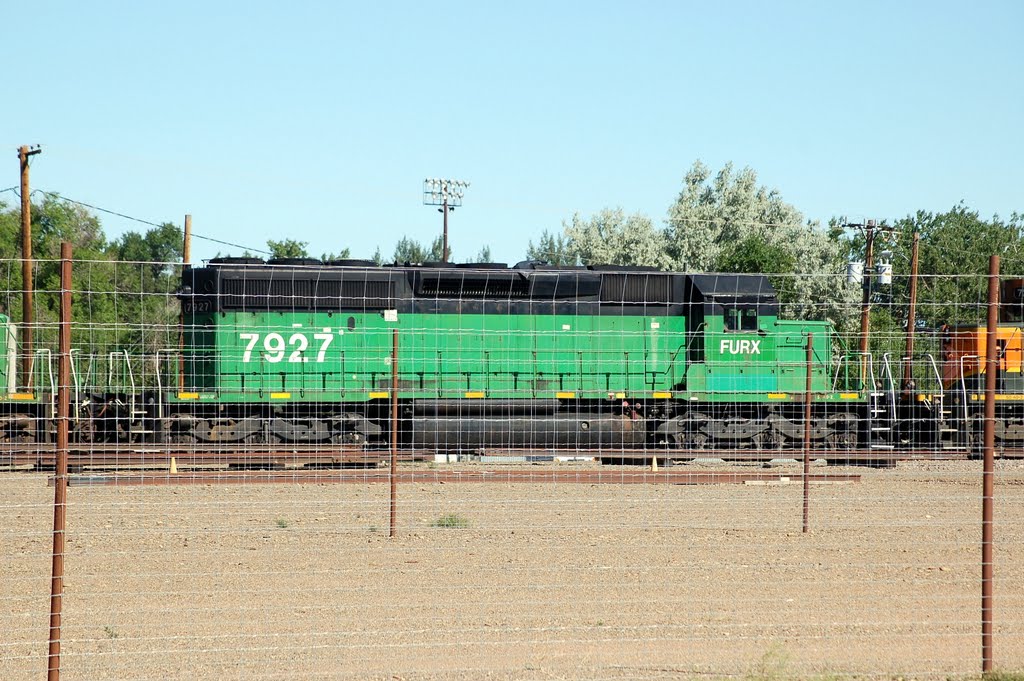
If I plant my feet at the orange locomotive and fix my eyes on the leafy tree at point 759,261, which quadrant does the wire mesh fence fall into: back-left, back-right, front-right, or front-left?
back-left

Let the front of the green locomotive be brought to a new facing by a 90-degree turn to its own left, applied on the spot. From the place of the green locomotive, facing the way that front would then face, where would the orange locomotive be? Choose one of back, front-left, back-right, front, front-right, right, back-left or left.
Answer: right

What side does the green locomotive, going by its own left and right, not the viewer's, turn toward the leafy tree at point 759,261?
left

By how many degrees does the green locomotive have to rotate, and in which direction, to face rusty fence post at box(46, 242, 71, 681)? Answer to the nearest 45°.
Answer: approximately 90° to its right

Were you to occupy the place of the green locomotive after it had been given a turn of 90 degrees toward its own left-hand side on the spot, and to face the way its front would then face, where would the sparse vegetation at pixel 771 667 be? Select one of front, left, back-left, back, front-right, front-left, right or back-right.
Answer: back

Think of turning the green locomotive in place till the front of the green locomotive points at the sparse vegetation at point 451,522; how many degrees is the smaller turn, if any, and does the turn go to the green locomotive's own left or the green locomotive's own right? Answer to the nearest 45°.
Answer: approximately 90° to the green locomotive's own right

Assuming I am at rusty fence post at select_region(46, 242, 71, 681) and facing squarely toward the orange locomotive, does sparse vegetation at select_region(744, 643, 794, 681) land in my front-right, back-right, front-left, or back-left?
front-right

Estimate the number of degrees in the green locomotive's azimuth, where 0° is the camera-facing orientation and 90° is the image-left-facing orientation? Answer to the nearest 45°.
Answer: approximately 270°
